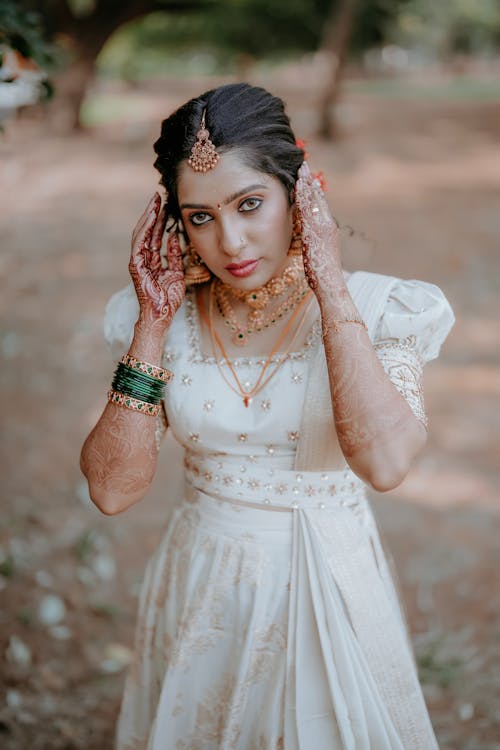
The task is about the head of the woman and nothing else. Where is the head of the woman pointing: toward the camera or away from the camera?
toward the camera

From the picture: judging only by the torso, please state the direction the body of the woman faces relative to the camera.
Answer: toward the camera

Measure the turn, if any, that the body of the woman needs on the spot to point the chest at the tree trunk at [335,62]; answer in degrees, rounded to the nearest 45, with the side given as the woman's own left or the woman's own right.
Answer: approximately 180°
